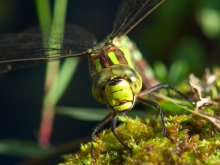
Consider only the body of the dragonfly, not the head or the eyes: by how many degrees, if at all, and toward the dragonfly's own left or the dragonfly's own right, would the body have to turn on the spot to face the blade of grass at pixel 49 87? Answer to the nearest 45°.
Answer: approximately 135° to the dragonfly's own right

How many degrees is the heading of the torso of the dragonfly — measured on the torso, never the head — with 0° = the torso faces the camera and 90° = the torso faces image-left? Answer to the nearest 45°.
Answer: approximately 0°
